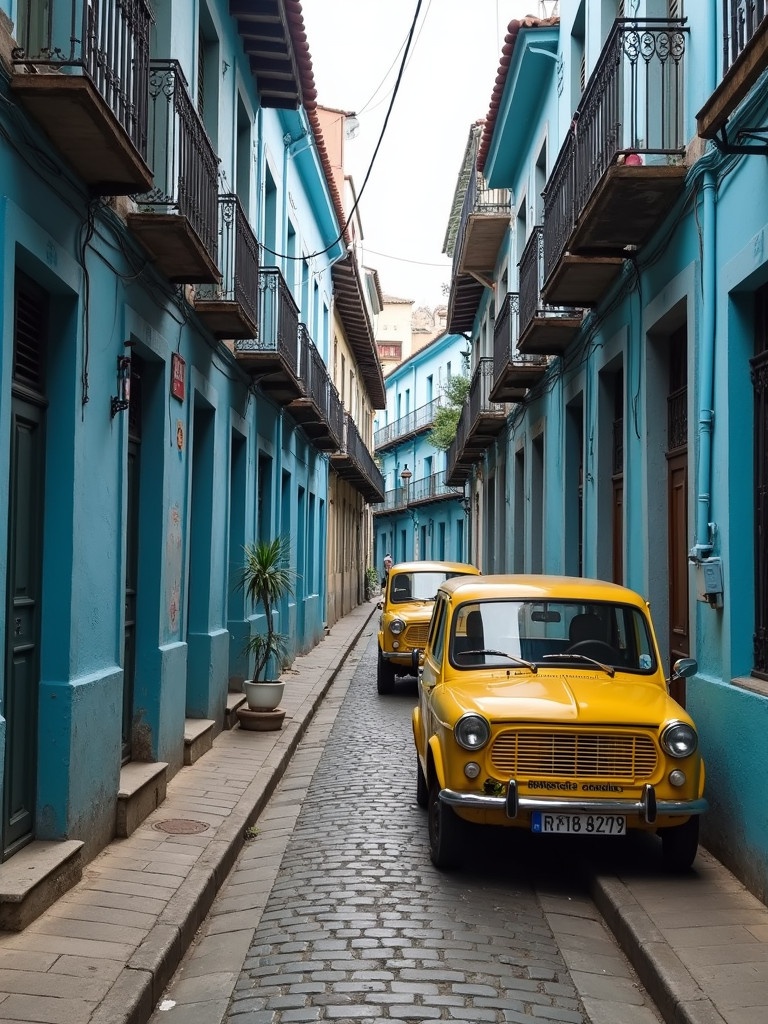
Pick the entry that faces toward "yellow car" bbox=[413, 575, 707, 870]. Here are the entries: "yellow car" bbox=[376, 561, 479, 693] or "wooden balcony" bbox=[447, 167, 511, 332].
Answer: "yellow car" bbox=[376, 561, 479, 693]

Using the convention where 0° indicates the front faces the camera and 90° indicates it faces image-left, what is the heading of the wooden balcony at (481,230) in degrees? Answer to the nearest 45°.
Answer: approximately 90°

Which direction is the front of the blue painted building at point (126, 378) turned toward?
to the viewer's right

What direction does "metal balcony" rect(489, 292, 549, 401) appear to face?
to the viewer's left

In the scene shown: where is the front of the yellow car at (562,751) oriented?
toward the camera

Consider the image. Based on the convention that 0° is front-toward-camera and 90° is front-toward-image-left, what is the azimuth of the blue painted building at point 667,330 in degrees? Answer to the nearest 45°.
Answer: approximately 90°

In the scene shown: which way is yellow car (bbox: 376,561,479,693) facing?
toward the camera

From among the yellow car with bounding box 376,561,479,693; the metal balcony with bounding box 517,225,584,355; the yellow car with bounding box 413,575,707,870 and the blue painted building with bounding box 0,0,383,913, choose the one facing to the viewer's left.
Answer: the metal balcony

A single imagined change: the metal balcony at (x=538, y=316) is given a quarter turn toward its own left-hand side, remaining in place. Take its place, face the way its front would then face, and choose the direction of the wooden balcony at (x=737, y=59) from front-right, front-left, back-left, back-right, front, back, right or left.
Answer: front

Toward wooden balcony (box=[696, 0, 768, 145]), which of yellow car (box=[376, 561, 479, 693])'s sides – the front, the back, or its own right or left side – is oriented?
front

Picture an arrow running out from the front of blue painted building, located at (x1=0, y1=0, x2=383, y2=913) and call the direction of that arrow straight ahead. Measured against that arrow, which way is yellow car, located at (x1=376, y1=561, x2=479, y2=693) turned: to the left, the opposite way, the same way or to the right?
to the right

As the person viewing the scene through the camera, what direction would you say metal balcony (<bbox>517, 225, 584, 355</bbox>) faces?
facing to the left of the viewer

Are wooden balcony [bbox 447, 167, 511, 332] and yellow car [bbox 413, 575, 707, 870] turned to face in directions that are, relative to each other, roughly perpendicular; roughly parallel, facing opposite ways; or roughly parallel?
roughly perpendicular
